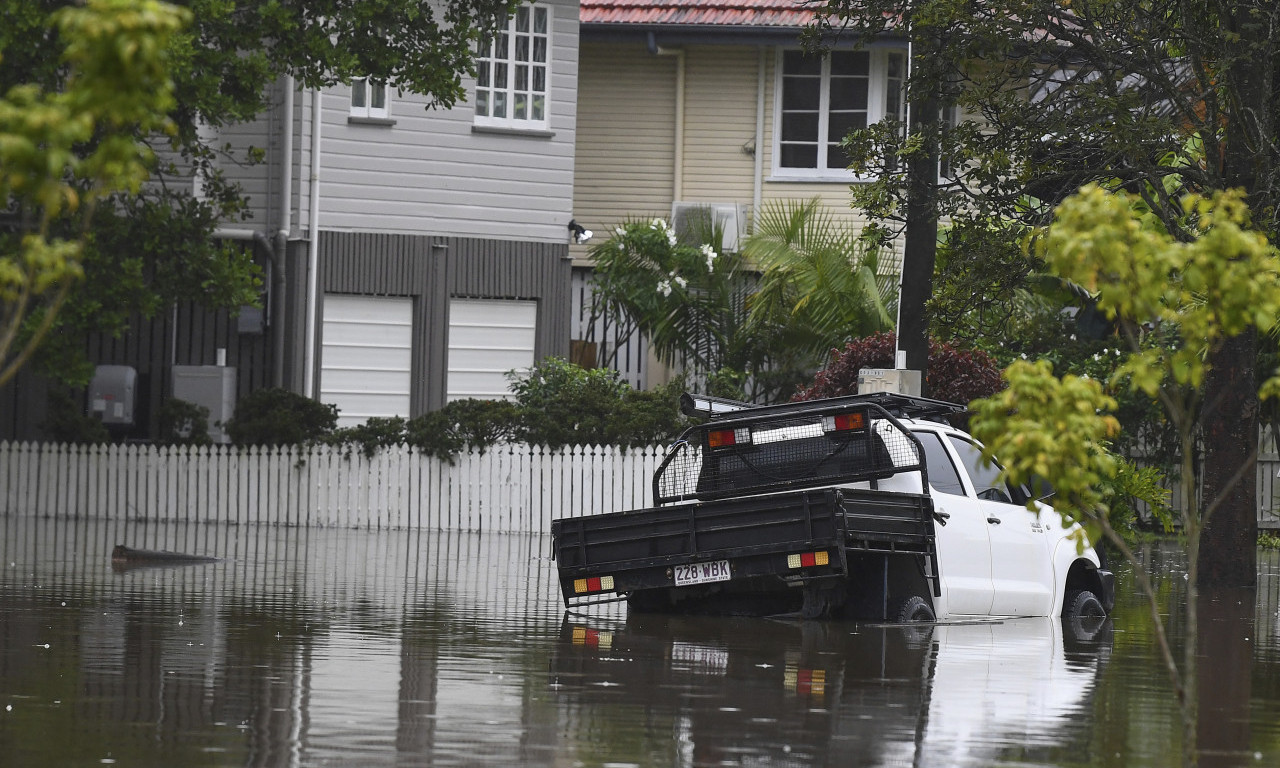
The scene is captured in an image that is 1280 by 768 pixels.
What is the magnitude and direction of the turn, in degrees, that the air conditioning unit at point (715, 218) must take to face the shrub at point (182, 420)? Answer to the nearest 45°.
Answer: approximately 45° to its right

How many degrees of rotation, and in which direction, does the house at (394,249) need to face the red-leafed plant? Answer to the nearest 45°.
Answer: approximately 45° to its left

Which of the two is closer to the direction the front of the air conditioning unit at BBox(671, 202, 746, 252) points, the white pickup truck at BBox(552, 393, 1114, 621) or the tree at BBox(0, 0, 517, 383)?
the white pickup truck

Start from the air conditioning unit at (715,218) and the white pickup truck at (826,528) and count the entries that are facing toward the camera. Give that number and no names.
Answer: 1

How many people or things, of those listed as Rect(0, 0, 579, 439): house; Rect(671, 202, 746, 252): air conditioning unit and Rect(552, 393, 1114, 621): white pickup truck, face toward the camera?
2

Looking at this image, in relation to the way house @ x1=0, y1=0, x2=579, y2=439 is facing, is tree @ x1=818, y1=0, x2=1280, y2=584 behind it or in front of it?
in front

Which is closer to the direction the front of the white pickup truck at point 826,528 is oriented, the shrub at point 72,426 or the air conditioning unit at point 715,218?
the air conditioning unit

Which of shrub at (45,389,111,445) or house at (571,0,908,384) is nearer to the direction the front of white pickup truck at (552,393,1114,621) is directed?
the house

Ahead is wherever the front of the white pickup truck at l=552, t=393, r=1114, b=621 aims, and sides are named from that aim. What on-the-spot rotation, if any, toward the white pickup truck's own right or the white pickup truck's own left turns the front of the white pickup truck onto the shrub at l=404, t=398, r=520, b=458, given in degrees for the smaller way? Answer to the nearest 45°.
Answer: approximately 90° to the white pickup truck's own left

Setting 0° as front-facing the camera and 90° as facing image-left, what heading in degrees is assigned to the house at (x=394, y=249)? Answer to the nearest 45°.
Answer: approximately 0°

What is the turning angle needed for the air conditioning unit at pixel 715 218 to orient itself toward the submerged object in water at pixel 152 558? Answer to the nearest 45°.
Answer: approximately 45° to its right

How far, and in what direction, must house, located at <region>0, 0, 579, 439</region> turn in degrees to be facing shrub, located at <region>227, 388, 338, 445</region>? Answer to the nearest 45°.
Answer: approximately 45° to its right

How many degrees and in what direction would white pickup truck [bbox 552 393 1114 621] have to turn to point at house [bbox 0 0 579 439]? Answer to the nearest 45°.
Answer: approximately 90° to its left

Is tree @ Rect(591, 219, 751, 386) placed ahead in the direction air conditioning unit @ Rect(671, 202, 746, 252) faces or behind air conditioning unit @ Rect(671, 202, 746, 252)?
ahead

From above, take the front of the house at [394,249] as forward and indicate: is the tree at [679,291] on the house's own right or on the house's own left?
on the house's own left

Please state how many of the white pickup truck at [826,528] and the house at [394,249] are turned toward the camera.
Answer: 1
